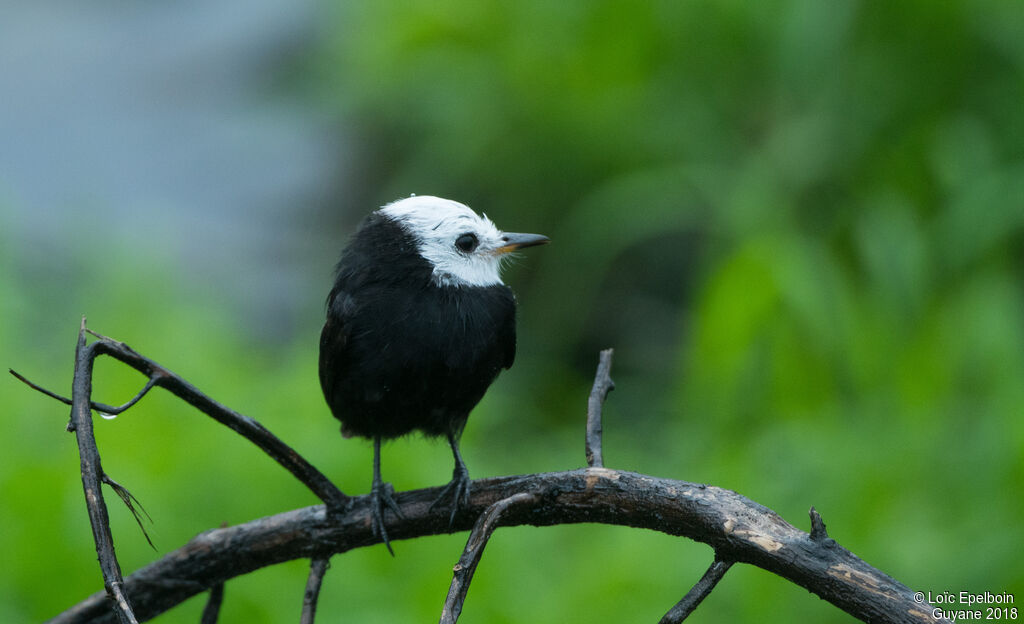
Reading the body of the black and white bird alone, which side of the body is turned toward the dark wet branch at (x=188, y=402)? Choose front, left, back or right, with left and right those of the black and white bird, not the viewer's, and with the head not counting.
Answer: right

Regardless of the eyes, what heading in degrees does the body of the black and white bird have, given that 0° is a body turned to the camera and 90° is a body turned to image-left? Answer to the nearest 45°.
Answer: approximately 315°
